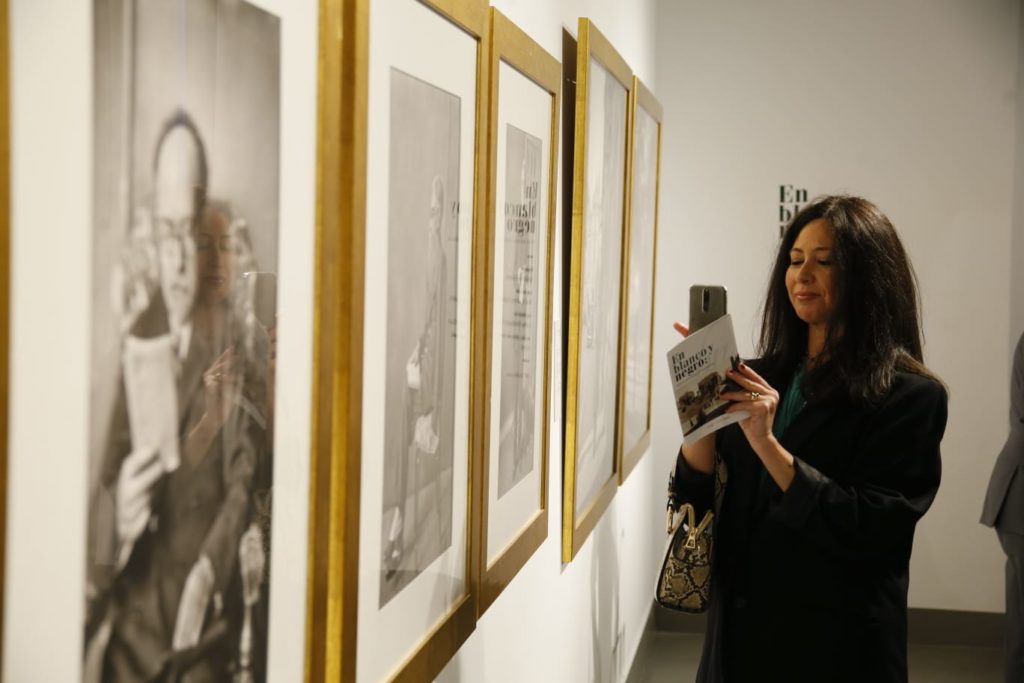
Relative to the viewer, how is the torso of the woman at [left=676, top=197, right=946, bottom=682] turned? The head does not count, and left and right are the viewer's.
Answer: facing the viewer and to the left of the viewer

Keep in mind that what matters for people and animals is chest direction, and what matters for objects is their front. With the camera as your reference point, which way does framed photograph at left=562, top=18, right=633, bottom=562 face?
facing to the right of the viewer

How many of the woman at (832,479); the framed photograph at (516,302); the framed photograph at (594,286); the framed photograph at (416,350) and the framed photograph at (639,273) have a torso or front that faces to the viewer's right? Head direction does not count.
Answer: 4

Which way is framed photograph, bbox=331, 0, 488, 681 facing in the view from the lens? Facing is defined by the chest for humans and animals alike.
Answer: facing to the right of the viewer

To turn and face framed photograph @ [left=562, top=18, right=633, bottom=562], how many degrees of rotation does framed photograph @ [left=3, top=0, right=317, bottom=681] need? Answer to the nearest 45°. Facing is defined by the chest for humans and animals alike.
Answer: approximately 90° to its left

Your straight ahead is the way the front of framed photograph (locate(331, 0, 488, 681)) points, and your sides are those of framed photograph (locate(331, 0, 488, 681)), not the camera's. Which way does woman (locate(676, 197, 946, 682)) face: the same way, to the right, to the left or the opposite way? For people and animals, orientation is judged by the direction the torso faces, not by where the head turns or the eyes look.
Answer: the opposite way

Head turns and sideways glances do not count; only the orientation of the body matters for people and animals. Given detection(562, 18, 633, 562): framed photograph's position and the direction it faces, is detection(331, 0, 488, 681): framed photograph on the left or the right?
on its right

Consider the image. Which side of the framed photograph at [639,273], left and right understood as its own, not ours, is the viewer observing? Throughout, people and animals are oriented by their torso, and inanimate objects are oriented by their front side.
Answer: right

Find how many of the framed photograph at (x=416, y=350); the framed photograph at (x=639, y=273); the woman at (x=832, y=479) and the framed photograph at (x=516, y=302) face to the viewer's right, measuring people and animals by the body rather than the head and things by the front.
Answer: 3

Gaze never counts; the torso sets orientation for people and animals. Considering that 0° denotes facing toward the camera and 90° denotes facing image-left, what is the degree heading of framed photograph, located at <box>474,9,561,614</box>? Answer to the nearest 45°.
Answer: approximately 270°

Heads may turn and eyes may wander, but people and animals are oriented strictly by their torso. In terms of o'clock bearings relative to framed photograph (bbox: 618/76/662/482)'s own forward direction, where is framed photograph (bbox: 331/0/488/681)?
framed photograph (bbox: 331/0/488/681) is roughly at 3 o'clock from framed photograph (bbox: 618/76/662/482).

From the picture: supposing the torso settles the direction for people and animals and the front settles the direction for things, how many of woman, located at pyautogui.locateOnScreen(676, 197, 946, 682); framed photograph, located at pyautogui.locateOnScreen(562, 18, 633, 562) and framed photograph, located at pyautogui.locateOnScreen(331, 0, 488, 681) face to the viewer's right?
2

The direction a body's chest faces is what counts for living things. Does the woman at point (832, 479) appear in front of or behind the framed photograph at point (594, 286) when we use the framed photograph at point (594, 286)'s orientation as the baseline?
in front

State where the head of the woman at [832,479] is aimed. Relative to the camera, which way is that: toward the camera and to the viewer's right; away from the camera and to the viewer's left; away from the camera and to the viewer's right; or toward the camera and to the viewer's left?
toward the camera and to the viewer's left

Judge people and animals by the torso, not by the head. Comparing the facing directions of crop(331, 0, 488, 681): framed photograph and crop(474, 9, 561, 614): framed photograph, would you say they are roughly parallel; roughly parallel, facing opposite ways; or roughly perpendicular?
roughly parallel

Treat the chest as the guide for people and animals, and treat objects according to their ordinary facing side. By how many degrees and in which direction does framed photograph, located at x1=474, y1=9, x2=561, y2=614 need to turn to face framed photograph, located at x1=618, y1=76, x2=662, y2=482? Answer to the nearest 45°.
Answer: approximately 90° to its left

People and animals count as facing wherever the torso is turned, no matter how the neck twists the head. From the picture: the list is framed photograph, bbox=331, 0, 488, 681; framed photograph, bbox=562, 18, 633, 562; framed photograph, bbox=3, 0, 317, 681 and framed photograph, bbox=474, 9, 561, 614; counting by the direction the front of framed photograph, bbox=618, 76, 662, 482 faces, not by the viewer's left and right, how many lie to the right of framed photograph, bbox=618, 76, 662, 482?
4
